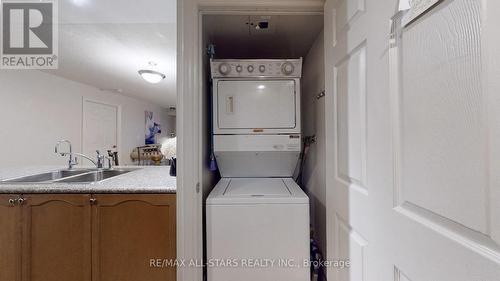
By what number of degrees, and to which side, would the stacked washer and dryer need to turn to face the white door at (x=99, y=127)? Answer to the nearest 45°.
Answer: approximately 135° to its right

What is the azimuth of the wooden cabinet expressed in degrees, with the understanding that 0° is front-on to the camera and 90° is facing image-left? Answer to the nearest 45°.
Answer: approximately 0°

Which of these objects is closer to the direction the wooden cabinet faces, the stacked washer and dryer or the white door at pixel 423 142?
the white door

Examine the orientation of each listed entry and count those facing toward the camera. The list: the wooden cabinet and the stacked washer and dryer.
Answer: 2

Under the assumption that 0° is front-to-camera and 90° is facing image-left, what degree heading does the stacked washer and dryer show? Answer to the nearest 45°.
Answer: approximately 0°

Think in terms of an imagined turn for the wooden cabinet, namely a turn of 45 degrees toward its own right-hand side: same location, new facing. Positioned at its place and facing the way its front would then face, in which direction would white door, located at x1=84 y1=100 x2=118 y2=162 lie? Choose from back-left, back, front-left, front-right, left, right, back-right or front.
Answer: back-right

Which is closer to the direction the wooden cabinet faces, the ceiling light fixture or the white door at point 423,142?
the white door

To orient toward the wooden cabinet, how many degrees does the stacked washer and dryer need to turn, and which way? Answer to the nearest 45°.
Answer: approximately 90° to its right

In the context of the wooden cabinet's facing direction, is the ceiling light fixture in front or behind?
behind
